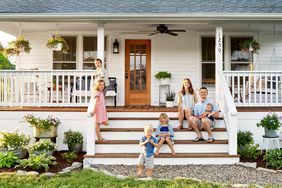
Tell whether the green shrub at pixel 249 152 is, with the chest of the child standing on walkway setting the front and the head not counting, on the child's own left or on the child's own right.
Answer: on the child's own left

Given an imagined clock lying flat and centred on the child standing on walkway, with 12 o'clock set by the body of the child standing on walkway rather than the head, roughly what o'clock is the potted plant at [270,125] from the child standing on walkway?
The potted plant is roughly at 8 o'clock from the child standing on walkway.

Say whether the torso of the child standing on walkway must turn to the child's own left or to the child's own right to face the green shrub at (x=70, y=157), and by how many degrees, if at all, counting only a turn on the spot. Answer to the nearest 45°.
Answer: approximately 135° to the child's own right

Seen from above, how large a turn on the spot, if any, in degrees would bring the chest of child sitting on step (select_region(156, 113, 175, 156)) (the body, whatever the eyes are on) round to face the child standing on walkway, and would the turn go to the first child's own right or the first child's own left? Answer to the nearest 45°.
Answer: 0° — they already face them

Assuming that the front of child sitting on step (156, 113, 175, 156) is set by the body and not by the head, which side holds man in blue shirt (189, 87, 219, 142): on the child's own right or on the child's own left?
on the child's own left

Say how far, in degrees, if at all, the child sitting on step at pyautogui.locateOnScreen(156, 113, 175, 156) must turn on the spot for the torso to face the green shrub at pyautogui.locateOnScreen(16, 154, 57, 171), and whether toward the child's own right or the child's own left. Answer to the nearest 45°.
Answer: approximately 90° to the child's own right

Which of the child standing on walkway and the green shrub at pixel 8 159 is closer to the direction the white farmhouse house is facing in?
the child standing on walkway

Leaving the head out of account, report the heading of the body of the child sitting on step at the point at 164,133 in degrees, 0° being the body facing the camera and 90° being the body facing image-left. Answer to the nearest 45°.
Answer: approximately 0°

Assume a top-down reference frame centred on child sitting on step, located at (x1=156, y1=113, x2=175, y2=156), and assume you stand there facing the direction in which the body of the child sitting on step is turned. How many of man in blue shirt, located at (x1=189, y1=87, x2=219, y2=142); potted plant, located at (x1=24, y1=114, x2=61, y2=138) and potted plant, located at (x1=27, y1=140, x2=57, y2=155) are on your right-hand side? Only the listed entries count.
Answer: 2

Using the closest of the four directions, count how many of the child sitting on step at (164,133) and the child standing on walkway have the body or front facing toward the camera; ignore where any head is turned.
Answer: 2
